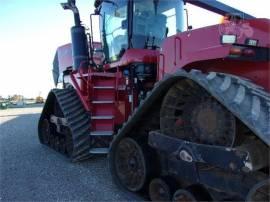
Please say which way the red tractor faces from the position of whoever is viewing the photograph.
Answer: facing away from the viewer and to the left of the viewer
